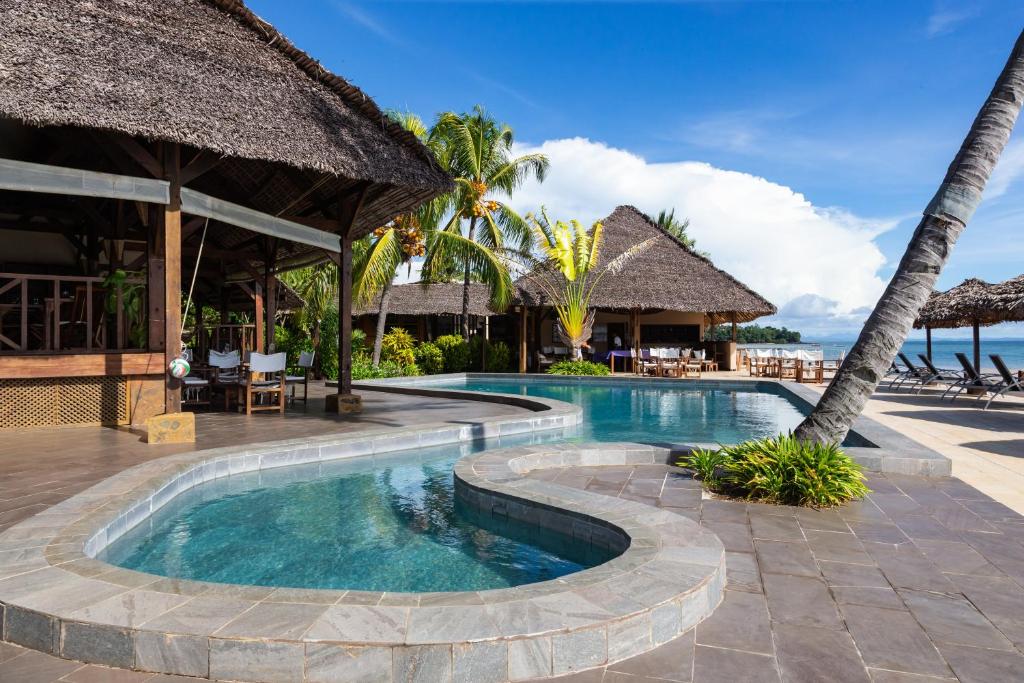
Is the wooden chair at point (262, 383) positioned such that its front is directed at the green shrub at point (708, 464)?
no

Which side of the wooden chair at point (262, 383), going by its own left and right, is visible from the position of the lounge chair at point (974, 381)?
right

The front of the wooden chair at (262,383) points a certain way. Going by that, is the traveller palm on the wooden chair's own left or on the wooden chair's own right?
on the wooden chair's own right

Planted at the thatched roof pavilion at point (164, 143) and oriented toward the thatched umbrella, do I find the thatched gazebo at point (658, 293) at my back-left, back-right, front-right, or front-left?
front-left

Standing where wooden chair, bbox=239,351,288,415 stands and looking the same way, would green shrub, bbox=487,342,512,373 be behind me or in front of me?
in front

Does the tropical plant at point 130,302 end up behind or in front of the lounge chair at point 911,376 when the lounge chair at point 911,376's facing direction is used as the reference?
behind

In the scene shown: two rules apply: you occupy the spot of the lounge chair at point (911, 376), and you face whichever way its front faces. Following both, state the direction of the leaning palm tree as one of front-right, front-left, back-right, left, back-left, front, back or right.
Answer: back-right

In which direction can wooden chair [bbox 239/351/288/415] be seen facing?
away from the camera

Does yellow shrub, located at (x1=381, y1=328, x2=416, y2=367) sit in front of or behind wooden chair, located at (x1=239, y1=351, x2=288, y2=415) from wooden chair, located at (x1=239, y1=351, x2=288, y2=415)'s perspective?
in front

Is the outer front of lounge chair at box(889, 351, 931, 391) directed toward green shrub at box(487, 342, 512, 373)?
no
